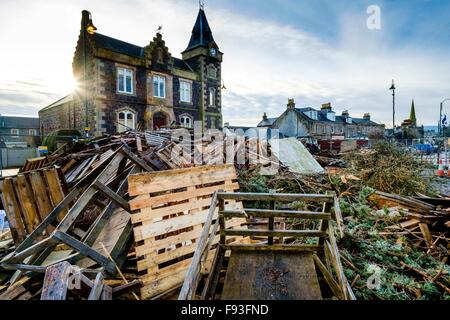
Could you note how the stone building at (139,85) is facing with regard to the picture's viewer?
facing the viewer and to the right of the viewer

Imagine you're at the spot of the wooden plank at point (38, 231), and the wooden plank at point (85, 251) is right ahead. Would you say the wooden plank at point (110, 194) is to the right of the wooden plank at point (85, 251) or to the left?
left

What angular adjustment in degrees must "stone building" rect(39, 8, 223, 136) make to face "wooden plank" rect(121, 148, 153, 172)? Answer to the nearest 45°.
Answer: approximately 45° to its right

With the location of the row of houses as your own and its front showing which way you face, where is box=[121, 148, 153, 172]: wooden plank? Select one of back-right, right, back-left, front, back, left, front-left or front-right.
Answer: front-right

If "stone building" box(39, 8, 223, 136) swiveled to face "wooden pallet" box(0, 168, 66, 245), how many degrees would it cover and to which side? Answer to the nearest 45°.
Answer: approximately 45° to its right

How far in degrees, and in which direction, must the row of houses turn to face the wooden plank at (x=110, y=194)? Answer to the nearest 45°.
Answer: approximately 45° to its right

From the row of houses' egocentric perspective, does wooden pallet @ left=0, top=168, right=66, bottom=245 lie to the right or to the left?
on its right

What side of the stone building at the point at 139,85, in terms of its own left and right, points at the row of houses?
left

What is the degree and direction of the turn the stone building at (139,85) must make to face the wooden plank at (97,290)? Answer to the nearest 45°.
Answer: approximately 45° to its right

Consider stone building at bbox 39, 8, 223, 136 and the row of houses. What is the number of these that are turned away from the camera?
0
